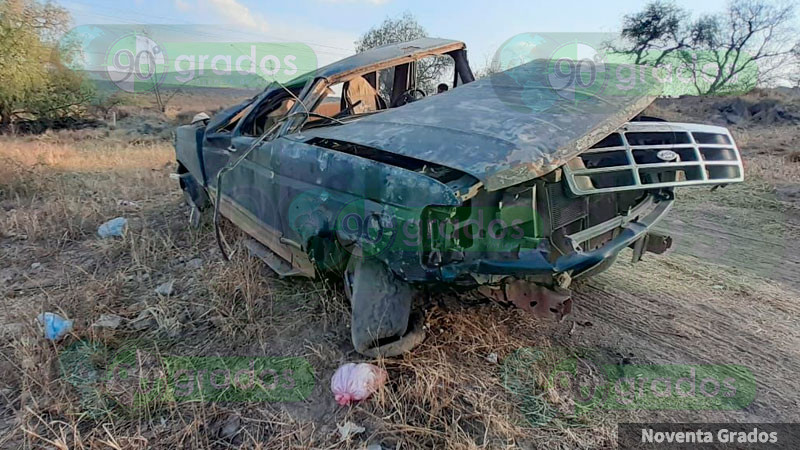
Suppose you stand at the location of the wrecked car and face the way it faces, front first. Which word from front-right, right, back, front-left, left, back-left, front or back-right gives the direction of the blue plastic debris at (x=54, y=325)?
back-right

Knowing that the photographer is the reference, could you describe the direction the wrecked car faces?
facing the viewer and to the right of the viewer

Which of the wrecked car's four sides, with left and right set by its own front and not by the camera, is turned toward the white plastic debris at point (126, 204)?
back

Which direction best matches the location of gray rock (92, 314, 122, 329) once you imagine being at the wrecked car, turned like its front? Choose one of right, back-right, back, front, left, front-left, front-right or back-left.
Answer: back-right

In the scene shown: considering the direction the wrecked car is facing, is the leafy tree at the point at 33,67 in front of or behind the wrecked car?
behind
